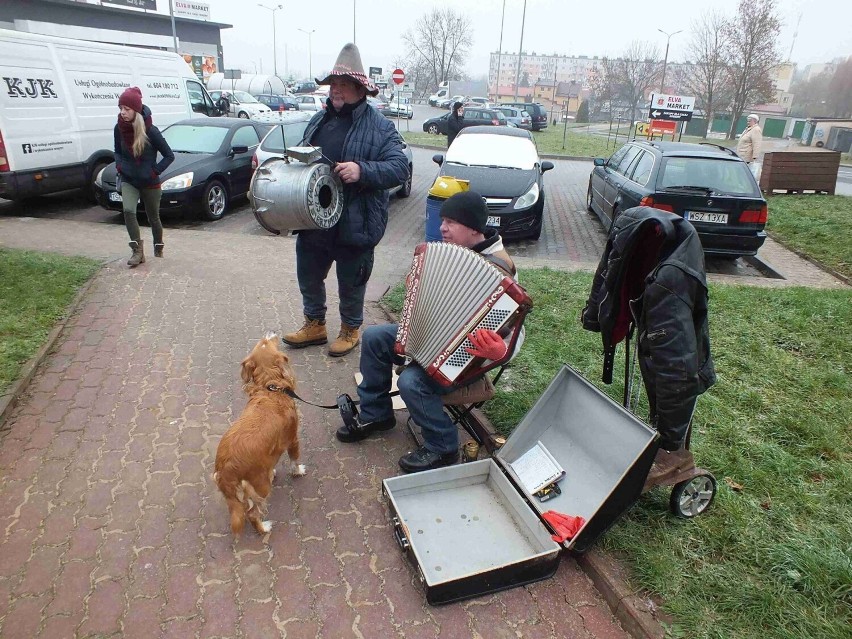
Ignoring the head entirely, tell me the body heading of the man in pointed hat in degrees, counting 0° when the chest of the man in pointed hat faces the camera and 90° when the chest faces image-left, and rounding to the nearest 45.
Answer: approximately 45°

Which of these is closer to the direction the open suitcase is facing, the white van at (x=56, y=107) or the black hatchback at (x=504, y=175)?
the white van

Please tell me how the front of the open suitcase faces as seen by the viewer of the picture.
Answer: facing the viewer and to the left of the viewer

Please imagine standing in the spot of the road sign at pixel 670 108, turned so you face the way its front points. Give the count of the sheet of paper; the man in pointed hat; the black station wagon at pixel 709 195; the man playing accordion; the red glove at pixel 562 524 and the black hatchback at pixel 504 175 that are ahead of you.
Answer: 6

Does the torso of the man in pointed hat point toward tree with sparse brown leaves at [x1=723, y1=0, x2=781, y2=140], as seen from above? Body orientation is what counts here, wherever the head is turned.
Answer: no

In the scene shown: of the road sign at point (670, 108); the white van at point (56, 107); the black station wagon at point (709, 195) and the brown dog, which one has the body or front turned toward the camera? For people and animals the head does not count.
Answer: the road sign

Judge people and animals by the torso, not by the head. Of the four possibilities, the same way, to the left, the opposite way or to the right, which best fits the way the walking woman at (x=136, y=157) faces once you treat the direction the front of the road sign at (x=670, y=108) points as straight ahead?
the same way

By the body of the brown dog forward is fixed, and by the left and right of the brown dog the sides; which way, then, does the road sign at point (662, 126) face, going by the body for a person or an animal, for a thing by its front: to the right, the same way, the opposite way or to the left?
the opposite way

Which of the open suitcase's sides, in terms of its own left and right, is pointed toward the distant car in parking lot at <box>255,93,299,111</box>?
right

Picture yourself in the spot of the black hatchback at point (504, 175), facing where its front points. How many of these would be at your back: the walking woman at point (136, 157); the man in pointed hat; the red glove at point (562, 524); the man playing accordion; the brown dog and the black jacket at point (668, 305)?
0

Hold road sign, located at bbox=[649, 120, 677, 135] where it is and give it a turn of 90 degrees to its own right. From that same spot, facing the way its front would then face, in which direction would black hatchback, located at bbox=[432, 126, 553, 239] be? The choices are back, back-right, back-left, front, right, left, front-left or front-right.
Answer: left

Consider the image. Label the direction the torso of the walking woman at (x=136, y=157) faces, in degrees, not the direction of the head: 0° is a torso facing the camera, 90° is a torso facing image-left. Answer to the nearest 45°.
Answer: approximately 45°

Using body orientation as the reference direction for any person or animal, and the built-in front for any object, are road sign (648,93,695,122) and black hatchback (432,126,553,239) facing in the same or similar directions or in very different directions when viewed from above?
same or similar directions

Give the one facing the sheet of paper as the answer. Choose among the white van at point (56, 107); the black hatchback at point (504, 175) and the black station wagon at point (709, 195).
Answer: the black hatchback at point (504, 175)

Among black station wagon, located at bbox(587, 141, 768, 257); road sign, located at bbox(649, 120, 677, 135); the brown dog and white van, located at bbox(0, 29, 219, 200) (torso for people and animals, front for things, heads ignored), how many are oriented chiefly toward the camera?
1

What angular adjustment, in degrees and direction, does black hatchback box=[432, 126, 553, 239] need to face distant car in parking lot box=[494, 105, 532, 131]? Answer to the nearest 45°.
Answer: approximately 180°

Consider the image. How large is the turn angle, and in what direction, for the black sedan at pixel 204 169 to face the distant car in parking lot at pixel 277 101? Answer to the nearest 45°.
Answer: approximately 135° to its right

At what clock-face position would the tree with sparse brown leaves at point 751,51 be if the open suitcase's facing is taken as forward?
The tree with sparse brown leaves is roughly at 5 o'clock from the open suitcase.

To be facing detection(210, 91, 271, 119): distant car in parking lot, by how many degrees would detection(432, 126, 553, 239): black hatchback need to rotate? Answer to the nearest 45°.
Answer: approximately 135° to its right

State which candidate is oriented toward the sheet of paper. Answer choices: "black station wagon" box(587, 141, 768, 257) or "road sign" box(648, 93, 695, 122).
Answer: the road sign

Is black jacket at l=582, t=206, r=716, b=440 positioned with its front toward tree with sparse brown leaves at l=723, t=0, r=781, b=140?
no

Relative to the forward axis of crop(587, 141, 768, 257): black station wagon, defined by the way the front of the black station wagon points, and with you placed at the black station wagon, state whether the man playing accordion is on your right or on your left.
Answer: on your left
